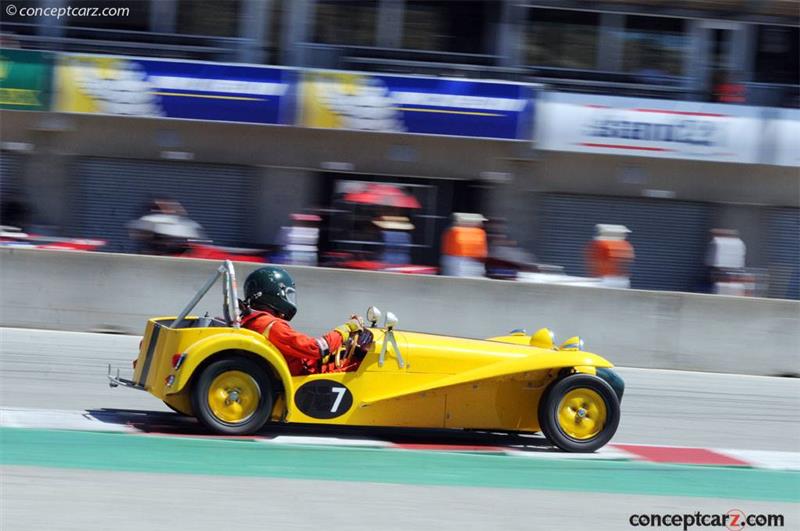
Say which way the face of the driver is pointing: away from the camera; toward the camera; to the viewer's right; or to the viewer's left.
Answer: to the viewer's right

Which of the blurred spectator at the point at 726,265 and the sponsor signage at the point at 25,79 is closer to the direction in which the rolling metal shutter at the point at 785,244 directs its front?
the blurred spectator

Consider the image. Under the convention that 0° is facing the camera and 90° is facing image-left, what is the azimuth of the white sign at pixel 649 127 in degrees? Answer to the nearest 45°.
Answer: approximately 0°

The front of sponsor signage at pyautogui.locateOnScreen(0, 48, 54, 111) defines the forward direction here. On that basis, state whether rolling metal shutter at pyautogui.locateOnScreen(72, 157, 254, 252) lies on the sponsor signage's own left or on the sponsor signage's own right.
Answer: on the sponsor signage's own left

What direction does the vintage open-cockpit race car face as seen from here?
to the viewer's right

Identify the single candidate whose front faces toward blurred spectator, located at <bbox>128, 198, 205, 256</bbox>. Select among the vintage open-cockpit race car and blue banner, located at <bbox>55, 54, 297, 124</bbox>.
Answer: the blue banner

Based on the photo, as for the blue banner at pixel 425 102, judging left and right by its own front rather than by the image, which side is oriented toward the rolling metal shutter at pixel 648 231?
left

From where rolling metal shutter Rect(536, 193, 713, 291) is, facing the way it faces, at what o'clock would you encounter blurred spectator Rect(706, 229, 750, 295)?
The blurred spectator is roughly at 11 o'clock from the rolling metal shutter.

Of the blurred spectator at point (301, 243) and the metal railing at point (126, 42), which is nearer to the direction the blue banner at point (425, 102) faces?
the blurred spectator
